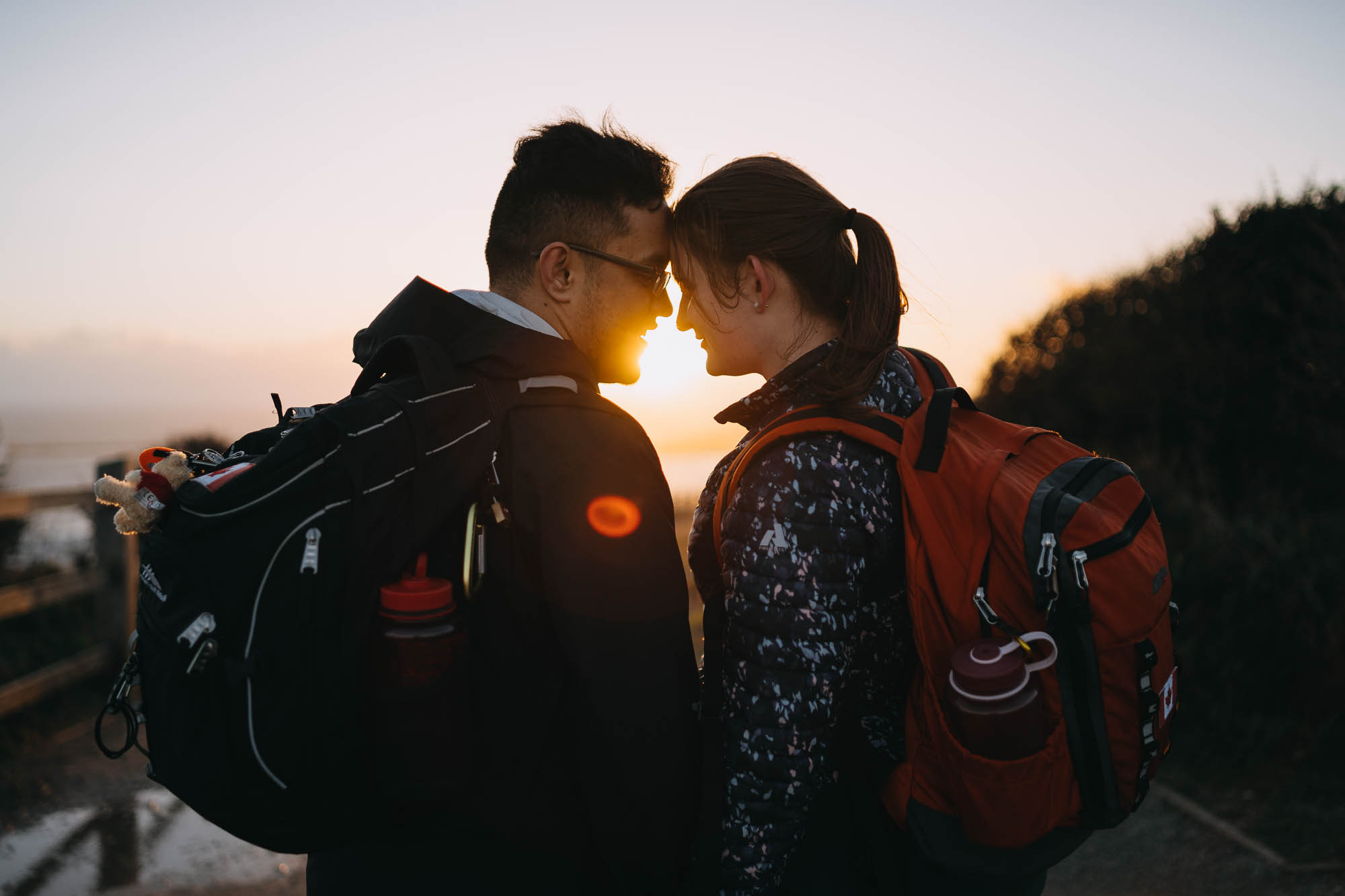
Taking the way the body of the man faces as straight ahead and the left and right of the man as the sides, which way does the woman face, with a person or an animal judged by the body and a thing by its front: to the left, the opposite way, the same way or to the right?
the opposite way

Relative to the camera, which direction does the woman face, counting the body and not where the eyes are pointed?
to the viewer's left

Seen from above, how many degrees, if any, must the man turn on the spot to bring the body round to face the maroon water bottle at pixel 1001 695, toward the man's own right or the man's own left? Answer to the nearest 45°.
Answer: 0° — they already face it

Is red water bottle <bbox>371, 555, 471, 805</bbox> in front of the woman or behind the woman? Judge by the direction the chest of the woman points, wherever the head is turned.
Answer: in front

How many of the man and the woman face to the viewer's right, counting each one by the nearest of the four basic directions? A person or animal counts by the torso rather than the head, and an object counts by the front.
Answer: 1

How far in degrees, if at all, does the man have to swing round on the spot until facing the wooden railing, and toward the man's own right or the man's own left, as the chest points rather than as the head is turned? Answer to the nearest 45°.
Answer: approximately 135° to the man's own left

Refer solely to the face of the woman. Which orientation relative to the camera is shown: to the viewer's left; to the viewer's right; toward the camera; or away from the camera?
to the viewer's left

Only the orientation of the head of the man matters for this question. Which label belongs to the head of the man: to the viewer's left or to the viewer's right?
to the viewer's right

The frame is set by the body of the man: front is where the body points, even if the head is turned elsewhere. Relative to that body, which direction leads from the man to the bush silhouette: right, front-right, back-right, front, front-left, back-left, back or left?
front-left

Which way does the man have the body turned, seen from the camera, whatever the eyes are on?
to the viewer's right
